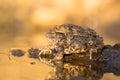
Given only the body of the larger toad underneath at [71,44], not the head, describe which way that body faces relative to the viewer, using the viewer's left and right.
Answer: facing to the left of the viewer
